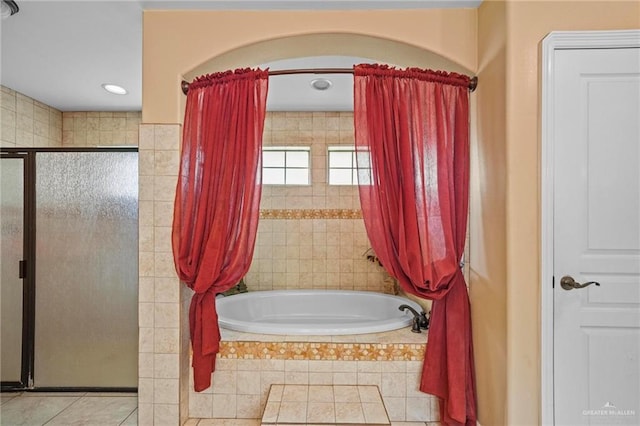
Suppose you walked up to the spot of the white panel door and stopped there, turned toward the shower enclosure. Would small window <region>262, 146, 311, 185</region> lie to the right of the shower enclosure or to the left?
right

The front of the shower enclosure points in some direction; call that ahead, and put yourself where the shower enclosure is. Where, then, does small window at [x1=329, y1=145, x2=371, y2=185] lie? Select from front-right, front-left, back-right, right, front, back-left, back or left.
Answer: left

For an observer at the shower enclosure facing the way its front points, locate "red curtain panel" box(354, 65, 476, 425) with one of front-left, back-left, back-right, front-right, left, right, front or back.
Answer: front-left

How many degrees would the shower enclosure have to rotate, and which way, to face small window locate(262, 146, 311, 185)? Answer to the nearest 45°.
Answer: approximately 90° to its left

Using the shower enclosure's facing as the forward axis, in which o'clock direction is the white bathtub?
The white bathtub is roughly at 9 o'clock from the shower enclosure.

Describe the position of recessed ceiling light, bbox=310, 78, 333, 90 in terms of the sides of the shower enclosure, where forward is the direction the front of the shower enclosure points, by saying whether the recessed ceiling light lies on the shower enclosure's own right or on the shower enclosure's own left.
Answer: on the shower enclosure's own left

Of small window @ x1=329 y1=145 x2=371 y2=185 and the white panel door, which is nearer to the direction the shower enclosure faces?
the white panel door

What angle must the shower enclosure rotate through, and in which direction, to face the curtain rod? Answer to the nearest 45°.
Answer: approximately 45° to its left

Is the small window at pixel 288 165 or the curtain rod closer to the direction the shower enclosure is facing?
the curtain rod

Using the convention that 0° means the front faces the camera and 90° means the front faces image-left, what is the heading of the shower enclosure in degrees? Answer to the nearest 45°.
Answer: approximately 0°
